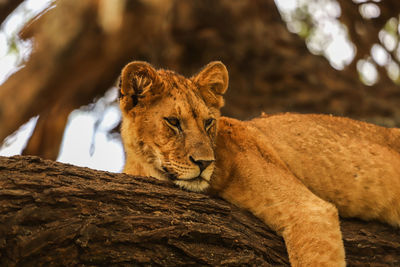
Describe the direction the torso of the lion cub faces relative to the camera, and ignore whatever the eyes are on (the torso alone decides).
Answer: to the viewer's left
